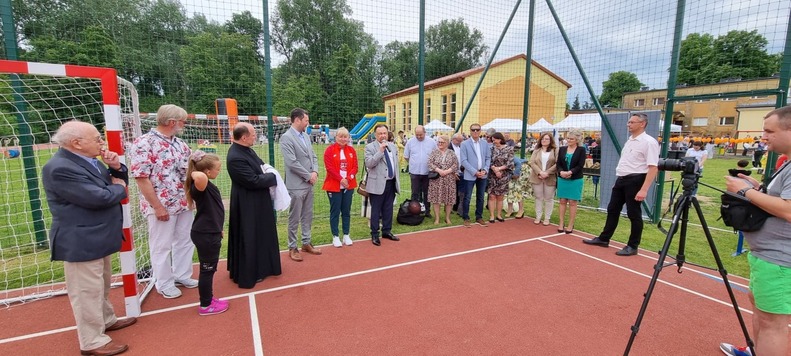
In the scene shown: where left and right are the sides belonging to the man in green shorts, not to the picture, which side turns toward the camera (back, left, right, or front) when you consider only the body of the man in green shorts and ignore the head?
left

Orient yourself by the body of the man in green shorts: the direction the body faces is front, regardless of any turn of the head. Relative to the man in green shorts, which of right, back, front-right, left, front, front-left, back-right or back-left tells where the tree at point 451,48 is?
front-right

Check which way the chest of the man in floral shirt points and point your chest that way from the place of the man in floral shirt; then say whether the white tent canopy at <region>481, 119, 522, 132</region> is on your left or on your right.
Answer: on your left

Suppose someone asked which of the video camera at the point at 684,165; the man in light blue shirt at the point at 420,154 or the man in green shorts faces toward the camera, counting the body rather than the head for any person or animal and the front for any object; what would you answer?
the man in light blue shirt

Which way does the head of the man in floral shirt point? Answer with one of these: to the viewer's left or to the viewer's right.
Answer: to the viewer's right

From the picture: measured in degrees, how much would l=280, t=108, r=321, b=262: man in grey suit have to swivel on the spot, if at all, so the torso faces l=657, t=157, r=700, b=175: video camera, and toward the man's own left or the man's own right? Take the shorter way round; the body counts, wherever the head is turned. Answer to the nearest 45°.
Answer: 0° — they already face it

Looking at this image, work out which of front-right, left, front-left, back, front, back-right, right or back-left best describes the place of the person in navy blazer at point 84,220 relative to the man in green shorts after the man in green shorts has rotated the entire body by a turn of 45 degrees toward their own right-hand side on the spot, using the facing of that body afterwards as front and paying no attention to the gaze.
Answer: left

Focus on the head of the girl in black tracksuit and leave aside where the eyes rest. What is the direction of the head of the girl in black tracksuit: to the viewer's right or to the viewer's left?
to the viewer's right

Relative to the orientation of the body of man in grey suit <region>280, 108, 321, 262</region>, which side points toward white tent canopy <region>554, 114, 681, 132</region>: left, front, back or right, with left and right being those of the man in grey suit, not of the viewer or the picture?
left

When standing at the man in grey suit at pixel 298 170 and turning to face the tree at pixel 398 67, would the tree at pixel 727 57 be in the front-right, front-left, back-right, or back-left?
front-right

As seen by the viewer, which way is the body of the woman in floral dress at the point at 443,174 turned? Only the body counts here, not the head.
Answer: toward the camera

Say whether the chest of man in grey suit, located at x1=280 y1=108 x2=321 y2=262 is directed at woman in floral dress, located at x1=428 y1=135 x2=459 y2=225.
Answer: no

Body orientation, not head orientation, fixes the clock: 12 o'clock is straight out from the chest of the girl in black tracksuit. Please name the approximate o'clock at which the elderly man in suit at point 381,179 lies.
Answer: The elderly man in suit is roughly at 11 o'clock from the girl in black tracksuit.

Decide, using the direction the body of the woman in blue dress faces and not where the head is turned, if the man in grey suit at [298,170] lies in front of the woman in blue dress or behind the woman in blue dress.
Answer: in front

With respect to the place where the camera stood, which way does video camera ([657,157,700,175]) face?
facing to the left of the viewer

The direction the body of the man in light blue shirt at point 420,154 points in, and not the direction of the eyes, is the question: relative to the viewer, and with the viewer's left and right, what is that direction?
facing the viewer

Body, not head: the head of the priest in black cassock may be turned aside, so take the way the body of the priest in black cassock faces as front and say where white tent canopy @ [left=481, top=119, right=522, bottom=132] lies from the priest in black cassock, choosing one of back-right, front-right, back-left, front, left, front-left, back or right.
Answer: front-left

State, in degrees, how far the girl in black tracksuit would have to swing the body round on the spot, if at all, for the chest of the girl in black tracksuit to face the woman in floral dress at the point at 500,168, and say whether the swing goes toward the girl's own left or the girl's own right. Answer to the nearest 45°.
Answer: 0° — they already face them

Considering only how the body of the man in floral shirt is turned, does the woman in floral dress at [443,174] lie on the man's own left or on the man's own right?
on the man's own left

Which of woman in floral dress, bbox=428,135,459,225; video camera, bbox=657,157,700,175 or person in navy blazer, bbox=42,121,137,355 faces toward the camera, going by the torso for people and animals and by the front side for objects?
the woman in floral dress

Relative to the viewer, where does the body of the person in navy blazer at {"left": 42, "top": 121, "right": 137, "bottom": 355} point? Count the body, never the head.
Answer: to the viewer's right
